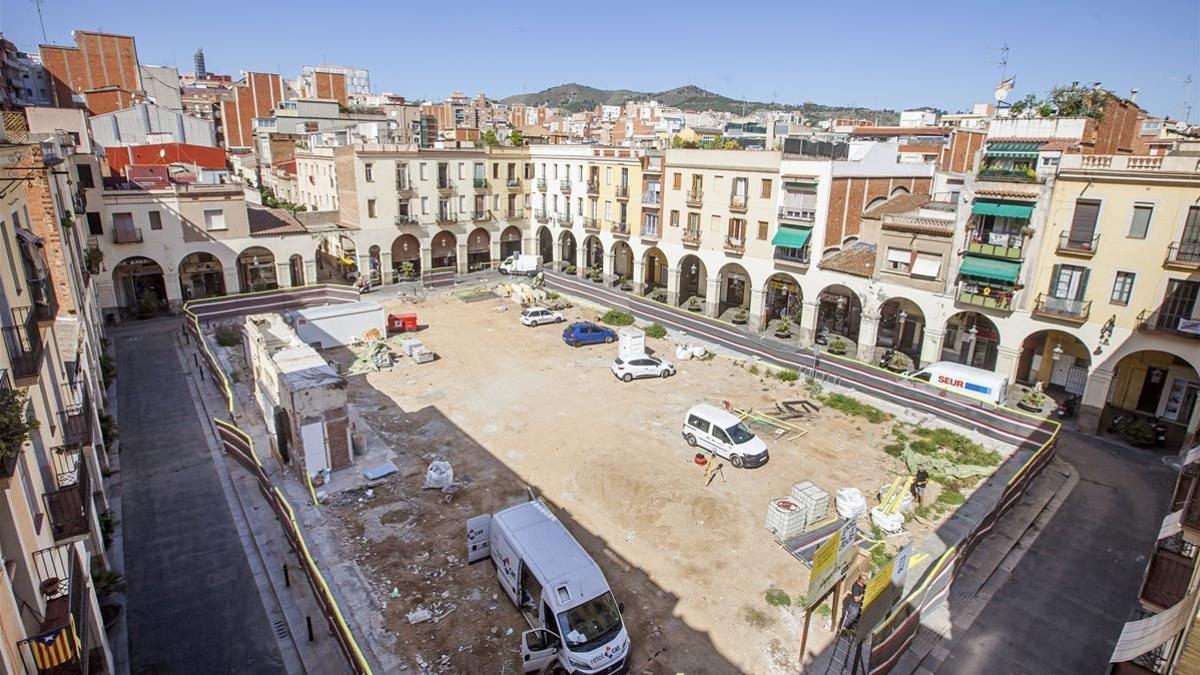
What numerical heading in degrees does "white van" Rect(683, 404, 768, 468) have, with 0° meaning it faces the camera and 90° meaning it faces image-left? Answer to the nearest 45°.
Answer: approximately 315°

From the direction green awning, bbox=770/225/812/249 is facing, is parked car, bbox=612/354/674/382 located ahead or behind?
ahead

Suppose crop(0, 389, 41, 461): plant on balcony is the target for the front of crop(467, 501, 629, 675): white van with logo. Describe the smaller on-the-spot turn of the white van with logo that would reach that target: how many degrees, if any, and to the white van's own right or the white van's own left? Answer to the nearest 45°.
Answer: approximately 90° to the white van's own right

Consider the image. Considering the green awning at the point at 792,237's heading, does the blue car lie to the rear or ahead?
ahead

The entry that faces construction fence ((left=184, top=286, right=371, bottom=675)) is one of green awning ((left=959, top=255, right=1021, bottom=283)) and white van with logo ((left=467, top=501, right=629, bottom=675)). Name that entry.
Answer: the green awning

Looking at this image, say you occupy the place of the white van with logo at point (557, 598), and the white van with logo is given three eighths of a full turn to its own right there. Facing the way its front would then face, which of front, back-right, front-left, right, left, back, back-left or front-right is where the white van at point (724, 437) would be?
back-right

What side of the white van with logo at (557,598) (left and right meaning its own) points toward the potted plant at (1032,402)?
left

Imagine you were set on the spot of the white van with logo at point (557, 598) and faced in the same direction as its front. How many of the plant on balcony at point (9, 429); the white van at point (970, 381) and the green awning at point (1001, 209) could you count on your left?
2

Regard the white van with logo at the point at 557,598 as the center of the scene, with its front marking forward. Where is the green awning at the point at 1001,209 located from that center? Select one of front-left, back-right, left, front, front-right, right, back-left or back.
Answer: left

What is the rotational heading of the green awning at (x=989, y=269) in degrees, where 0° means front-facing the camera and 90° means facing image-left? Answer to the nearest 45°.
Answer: approximately 45°

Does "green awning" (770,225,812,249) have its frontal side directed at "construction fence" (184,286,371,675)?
yes

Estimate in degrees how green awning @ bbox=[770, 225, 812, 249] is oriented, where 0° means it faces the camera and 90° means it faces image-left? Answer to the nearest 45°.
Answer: approximately 45°

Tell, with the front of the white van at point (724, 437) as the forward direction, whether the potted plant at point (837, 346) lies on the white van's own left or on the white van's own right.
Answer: on the white van's own left
